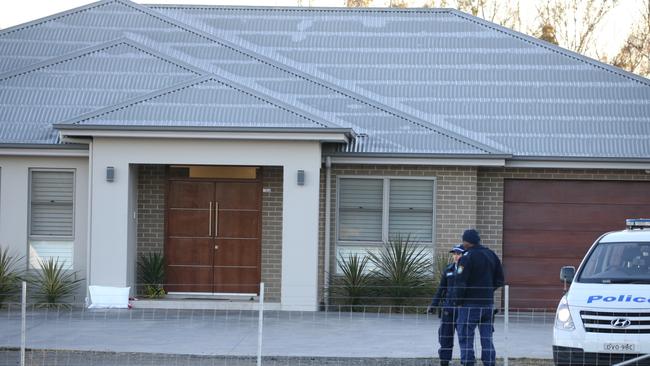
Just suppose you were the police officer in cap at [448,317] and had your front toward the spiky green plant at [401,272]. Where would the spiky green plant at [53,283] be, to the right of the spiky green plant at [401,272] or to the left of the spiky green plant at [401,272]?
left

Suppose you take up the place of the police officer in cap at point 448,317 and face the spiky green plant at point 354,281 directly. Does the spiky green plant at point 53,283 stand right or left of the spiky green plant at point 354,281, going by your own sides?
left

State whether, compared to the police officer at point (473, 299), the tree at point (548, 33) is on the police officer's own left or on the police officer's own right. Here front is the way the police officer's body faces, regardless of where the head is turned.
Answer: on the police officer's own right

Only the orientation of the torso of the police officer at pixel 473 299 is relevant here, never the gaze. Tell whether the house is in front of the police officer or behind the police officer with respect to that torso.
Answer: in front

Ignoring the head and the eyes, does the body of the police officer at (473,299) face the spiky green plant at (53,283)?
yes

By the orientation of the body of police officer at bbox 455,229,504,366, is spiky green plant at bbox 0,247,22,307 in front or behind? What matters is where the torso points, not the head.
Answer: in front

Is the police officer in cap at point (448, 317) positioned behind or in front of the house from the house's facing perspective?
in front

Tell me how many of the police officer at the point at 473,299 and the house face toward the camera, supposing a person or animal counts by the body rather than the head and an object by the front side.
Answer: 1

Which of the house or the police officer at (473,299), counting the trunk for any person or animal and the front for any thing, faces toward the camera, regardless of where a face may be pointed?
the house

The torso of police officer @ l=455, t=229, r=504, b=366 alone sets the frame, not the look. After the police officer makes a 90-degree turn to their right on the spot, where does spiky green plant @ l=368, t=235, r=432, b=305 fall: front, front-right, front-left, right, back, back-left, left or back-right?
front-left

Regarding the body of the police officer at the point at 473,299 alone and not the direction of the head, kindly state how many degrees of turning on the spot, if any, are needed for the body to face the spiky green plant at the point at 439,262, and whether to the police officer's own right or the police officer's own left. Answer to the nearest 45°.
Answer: approximately 45° to the police officer's own right

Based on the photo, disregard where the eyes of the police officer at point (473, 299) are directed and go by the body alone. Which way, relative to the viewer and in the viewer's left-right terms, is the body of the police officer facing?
facing away from the viewer and to the left of the viewer

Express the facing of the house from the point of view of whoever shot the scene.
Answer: facing the viewer
